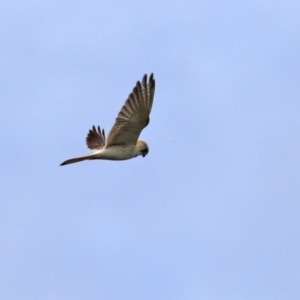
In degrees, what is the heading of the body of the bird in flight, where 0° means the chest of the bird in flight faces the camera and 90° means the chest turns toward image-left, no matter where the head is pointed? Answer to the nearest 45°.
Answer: approximately 270°
